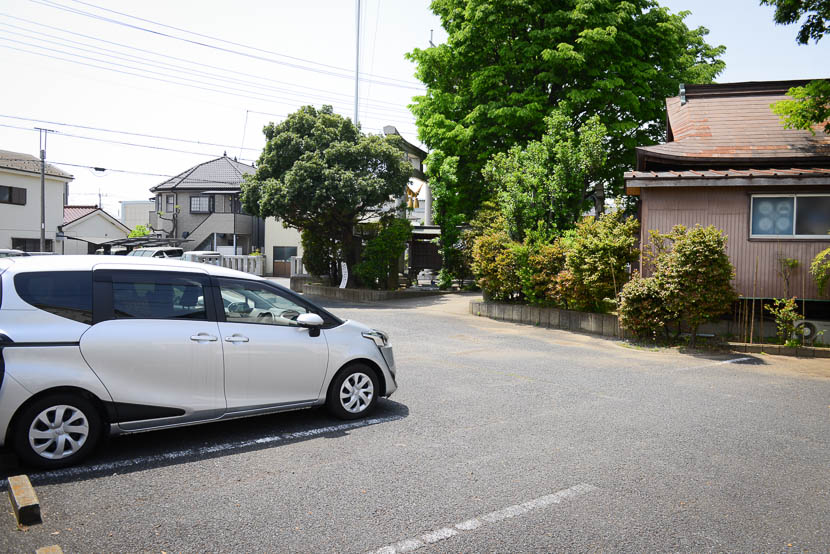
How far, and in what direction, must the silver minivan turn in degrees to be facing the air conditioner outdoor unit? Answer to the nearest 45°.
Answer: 0° — it already faces it

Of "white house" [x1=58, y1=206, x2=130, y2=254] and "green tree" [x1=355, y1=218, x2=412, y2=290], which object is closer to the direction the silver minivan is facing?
the green tree

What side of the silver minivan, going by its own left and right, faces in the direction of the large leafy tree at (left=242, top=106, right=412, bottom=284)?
left

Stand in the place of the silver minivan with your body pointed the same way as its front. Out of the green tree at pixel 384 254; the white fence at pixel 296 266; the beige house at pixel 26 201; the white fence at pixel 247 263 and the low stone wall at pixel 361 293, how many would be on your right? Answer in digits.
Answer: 0

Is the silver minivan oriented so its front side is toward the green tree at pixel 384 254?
no

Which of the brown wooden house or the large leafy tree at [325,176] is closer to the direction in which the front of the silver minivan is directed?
the brown wooden house

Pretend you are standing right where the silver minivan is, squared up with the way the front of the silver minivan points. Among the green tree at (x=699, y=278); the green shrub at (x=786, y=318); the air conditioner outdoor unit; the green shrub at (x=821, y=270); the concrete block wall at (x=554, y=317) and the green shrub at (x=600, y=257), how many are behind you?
0

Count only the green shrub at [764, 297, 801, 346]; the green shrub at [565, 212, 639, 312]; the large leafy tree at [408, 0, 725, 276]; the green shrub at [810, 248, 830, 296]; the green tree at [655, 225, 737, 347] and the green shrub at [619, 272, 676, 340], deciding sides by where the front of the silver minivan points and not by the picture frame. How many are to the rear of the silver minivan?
0

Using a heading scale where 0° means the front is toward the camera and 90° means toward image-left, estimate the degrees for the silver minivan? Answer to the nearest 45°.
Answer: approximately 270°

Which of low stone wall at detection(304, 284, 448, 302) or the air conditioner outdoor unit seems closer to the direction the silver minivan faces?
the air conditioner outdoor unit

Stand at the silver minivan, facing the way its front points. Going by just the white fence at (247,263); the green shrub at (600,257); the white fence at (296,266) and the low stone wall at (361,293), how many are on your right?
0

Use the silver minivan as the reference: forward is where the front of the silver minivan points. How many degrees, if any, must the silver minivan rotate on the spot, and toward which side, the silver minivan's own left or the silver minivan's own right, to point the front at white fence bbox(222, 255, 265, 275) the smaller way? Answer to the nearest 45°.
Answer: approximately 90° to the silver minivan's own left

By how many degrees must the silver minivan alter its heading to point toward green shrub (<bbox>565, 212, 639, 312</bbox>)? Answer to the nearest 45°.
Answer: approximately 45° to its left

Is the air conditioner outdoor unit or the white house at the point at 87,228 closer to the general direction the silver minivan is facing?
the air conditioner outdoor unit

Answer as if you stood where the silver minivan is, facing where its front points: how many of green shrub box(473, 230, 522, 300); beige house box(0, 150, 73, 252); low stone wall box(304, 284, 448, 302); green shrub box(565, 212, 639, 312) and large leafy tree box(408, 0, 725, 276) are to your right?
0

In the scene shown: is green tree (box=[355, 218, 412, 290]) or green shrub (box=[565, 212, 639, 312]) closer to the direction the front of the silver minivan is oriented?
the green shrub

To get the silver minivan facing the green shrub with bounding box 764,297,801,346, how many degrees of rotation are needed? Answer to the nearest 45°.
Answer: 0° — it already faces it

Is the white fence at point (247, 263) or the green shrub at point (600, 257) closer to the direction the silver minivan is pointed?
the green shrub

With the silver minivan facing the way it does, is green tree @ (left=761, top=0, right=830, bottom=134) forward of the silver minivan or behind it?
forward

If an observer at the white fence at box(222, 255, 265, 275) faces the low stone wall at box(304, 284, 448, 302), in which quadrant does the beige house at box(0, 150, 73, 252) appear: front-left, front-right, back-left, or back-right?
back-right

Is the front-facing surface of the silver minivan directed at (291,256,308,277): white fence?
no
